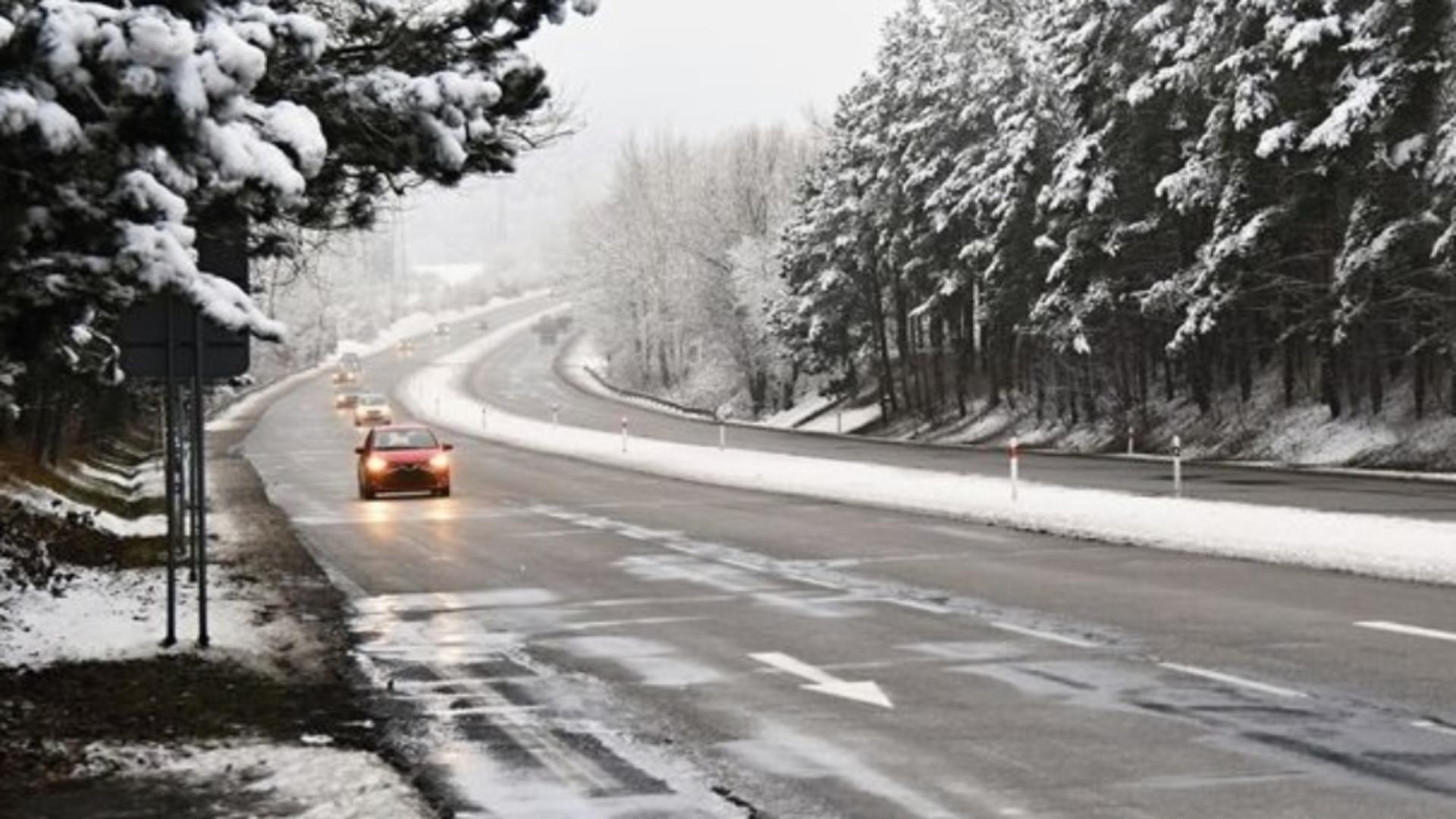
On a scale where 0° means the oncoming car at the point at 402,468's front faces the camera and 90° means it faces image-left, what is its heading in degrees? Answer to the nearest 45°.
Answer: approximately 0°

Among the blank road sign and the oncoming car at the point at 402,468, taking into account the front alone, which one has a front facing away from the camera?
the blank road sign

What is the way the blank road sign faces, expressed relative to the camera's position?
facing away from the viewer

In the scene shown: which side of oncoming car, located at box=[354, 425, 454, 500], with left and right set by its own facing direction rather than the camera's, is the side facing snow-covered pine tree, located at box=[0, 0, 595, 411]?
front

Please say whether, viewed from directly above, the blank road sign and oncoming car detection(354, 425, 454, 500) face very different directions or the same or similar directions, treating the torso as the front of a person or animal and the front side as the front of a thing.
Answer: very different directions

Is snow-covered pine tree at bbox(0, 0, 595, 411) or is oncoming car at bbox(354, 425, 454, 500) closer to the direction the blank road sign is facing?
the oncoming car

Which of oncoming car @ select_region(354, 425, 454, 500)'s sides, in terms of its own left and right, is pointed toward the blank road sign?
front

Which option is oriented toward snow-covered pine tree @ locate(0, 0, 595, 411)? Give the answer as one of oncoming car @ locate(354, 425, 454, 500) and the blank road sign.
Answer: the oncoming car

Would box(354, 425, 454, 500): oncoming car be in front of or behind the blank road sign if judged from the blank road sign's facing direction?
in front

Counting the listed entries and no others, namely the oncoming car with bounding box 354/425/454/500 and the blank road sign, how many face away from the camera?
1
